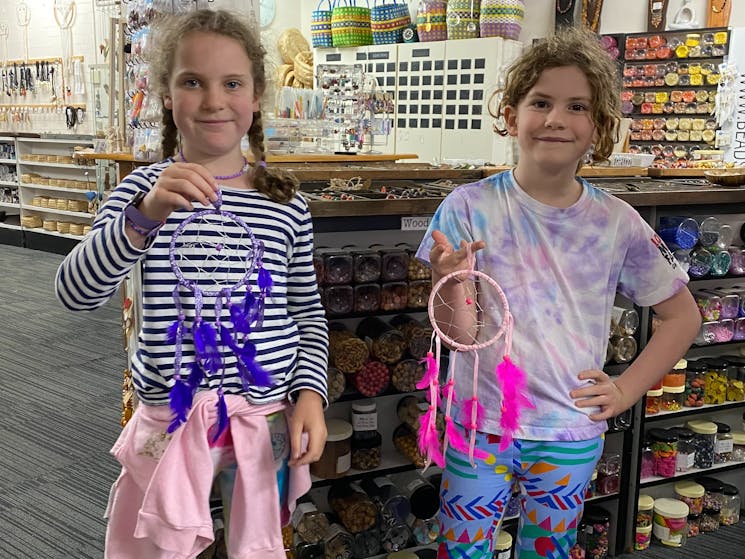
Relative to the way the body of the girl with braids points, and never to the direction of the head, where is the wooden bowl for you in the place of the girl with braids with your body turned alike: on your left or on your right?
on your left

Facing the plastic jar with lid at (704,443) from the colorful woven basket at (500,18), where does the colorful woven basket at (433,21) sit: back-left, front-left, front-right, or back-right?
back-right

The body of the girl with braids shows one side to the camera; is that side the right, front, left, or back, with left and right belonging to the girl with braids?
front

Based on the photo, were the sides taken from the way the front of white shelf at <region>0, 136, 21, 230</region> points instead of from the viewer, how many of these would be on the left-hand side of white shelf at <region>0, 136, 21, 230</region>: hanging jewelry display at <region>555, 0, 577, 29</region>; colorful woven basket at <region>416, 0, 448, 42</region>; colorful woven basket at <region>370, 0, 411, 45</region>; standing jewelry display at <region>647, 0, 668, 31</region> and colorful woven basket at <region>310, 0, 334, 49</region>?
5

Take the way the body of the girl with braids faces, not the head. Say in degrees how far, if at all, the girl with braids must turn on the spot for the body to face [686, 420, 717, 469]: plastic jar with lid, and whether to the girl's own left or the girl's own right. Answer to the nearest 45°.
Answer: approximately 135° to the girl's own left

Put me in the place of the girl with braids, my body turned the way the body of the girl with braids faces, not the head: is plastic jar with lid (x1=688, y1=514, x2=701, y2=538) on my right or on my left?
on my left

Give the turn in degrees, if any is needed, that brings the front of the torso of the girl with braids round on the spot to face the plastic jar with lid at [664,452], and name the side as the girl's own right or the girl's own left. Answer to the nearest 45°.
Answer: approximately 135° to the girl's own left

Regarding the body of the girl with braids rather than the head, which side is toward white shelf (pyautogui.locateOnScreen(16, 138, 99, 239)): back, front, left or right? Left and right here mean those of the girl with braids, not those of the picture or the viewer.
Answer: back

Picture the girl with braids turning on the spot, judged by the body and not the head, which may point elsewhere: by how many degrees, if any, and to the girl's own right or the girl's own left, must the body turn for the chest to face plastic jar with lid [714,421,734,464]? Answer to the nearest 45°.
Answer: approximately 135° to the girl's own left
